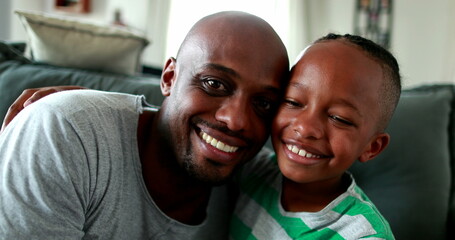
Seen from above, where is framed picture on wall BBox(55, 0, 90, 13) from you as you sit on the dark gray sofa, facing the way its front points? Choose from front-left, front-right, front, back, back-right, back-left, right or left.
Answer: back-right

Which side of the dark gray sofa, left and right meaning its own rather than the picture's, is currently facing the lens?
front

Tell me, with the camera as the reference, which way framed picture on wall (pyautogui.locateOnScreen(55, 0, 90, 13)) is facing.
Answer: facing the viewer

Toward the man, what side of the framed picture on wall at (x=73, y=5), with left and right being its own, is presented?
front

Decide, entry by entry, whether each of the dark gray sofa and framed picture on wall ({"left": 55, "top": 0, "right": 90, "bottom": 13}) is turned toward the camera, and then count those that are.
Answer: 2

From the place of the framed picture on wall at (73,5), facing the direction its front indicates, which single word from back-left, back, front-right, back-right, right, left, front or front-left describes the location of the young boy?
front

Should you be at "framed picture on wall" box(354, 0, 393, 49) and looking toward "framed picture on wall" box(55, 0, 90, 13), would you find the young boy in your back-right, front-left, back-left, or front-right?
front-left

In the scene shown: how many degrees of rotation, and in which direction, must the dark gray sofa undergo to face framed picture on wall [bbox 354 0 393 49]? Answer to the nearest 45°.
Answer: approximately 180°

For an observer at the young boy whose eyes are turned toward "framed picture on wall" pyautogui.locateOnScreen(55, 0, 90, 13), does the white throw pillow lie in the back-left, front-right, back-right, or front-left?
front-left

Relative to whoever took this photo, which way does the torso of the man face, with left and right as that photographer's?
facing the viewer and to the right of the viewer
